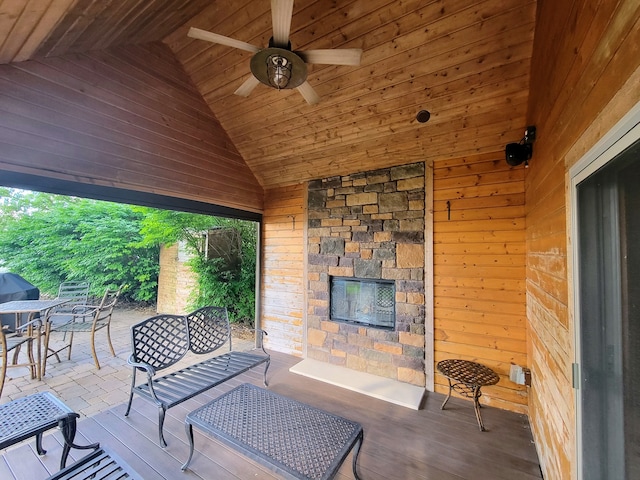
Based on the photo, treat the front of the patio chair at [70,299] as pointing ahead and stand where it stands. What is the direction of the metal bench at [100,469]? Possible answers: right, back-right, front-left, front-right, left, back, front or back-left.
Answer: front-left

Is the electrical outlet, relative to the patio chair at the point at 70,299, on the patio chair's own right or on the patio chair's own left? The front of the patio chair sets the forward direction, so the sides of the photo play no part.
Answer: on the patio chair's own left

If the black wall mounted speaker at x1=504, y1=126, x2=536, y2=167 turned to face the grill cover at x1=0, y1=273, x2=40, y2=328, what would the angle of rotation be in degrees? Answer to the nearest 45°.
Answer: approximately 45° to its right

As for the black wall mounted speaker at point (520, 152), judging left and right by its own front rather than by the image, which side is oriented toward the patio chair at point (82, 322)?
front

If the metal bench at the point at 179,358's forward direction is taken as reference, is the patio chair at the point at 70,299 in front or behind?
behind

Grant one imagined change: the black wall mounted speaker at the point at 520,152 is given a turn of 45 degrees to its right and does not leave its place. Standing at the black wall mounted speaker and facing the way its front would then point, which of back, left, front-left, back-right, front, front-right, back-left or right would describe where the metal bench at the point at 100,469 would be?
front-left

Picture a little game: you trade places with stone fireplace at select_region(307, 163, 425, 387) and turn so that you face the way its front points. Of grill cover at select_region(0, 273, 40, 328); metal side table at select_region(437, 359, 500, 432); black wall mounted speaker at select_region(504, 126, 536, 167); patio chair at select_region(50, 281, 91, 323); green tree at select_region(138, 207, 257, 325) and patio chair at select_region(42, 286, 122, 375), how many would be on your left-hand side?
2

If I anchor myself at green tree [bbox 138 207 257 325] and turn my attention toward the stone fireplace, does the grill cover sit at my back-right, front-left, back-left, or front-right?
back-right

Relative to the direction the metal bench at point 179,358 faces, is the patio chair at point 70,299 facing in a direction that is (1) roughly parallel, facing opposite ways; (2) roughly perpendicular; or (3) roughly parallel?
roughly perpendicular

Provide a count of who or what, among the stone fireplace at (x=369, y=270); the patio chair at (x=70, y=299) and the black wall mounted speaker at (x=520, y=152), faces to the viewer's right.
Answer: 0

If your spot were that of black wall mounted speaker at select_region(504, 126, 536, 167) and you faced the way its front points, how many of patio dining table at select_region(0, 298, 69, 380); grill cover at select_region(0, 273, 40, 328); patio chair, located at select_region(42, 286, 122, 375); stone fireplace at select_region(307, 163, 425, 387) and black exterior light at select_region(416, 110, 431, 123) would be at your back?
0

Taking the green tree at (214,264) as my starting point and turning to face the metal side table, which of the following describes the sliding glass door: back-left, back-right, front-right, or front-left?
front-right

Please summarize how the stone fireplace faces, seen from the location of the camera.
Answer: facing the viewer and to the left of the viewer

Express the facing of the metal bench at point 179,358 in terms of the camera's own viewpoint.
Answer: facing the viewer and to the right of the viewer

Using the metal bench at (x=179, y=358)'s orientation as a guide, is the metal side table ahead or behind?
ahead

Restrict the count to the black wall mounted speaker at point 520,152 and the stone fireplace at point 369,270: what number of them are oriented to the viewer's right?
0

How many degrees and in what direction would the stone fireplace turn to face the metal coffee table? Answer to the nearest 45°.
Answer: approximately 45° to its left

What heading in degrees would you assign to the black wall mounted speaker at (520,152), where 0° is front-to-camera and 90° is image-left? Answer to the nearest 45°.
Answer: approximately 45°

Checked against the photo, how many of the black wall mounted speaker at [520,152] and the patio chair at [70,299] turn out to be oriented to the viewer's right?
0

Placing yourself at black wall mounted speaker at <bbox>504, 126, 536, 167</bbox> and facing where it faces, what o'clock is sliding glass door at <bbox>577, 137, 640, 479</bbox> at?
The sliding glass door is roughly at 10 o'clock from the black wall mounted speaker.

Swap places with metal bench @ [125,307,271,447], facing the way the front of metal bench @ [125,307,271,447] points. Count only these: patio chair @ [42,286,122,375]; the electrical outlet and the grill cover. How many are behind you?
2
